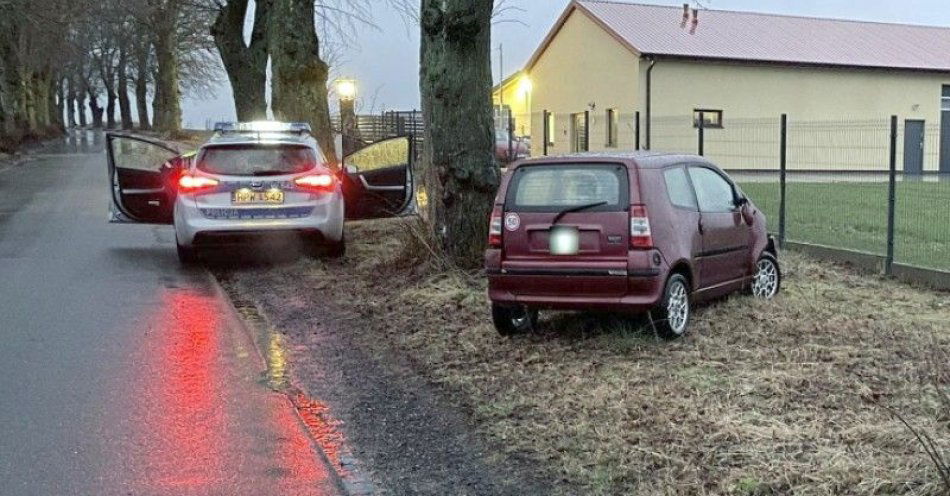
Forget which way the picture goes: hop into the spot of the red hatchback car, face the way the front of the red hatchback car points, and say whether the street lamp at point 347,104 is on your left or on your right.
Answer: on your left

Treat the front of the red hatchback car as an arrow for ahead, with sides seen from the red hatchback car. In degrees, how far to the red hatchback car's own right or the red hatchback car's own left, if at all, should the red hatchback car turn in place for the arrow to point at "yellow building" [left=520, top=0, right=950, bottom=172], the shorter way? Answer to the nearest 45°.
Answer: approximately 45° to the red hatchback car's own left

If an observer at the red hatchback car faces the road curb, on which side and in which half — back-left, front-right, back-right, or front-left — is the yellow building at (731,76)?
back-right

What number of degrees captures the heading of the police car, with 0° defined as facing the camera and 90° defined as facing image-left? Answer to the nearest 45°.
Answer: approximately 180°

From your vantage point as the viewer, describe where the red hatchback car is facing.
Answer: facing away from the viewer and to the right of the viewer

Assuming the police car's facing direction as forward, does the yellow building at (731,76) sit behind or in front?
in front

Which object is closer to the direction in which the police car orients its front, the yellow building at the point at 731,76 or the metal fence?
the yellow building

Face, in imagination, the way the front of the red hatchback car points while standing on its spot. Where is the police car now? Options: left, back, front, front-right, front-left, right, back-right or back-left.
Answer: left
